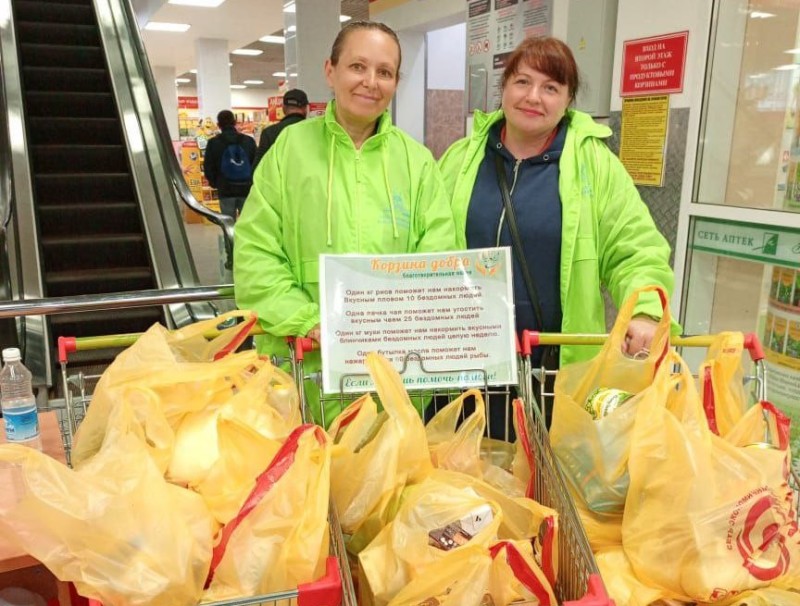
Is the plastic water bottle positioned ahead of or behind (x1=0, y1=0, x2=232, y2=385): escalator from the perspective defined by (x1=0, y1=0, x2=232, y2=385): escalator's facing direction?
ahead

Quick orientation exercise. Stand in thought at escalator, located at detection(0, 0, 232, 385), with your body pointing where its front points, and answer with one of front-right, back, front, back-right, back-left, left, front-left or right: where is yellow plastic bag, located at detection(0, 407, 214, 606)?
front

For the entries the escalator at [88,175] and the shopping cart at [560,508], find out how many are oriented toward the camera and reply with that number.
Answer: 2

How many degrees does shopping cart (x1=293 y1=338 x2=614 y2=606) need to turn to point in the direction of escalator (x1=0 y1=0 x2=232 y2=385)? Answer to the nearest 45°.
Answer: approximately 135° to its right

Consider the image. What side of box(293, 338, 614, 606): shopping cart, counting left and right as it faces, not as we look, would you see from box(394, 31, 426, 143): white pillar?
back

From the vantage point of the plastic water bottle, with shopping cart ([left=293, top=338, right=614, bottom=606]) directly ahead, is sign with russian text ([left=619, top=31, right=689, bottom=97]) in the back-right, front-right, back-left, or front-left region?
front-left

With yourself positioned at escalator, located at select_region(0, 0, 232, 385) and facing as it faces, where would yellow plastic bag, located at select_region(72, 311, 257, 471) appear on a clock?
The yellow plastic bag is roughly at 12 o'clock from the escalator.

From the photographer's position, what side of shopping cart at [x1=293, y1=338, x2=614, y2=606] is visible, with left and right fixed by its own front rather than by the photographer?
front

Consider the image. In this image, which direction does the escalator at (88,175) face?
toward the camera

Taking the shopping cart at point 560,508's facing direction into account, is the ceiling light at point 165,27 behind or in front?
behind

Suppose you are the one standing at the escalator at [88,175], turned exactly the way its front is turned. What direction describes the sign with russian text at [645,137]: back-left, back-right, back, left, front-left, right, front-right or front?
front-left

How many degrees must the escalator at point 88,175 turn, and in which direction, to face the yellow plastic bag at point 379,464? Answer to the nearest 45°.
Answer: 0° — it already faces it

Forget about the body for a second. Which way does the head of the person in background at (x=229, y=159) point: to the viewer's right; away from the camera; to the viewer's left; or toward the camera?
away from the camera

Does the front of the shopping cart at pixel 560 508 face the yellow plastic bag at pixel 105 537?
no

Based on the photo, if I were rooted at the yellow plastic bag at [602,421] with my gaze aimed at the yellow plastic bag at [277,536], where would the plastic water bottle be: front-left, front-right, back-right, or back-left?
front-right

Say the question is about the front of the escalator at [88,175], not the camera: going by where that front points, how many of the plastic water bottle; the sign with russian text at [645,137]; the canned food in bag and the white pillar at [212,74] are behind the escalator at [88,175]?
1

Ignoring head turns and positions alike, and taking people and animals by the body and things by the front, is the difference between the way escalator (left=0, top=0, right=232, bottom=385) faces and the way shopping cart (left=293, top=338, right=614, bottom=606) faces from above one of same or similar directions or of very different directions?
same or similar directions
